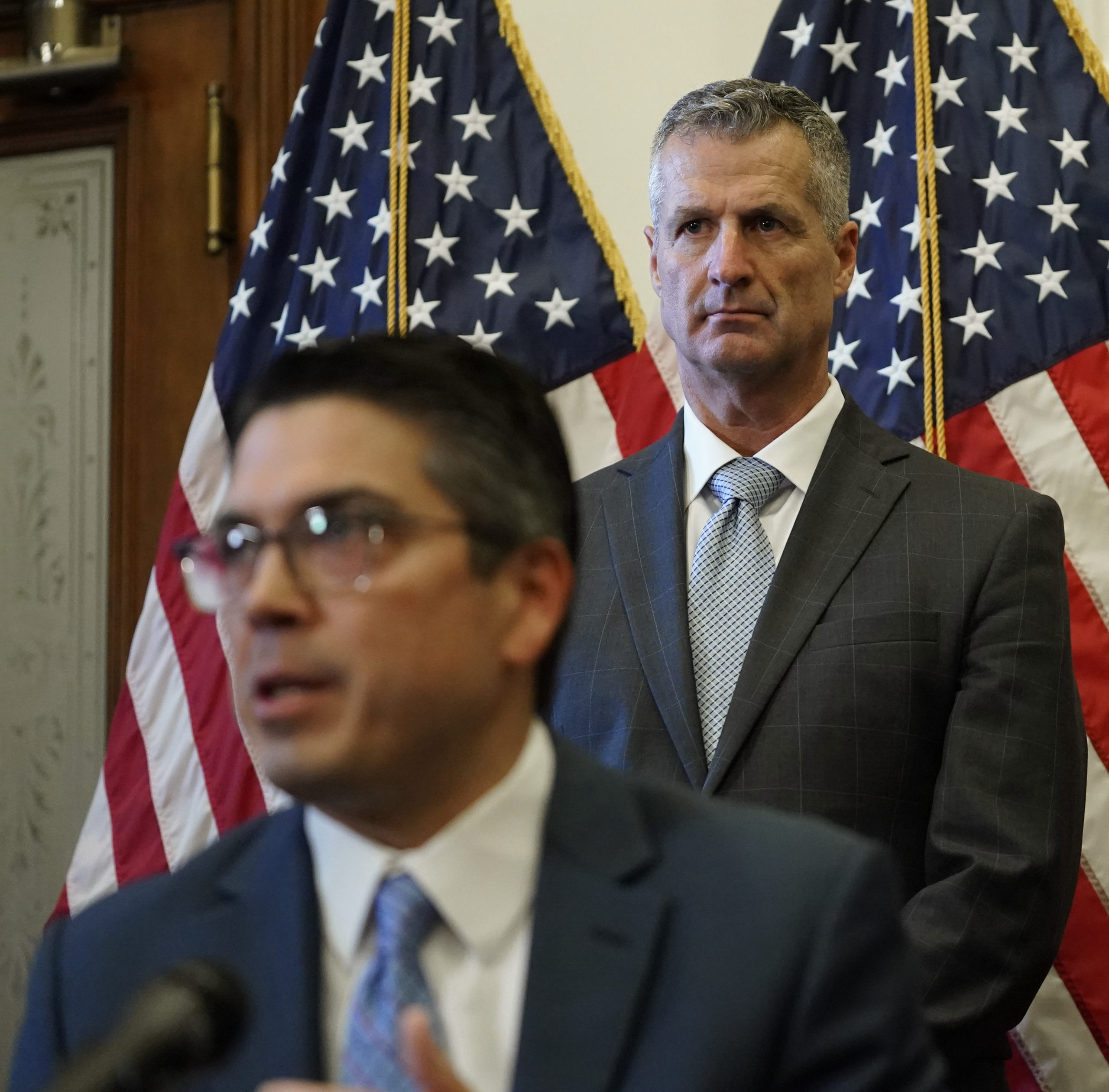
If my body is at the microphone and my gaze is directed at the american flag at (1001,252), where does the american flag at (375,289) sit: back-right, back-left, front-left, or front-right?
front-left

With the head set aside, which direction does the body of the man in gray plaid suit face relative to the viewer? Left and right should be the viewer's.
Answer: facing the viewer and to the left of the viewer

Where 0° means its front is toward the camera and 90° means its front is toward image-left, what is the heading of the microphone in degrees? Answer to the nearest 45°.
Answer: approximately 225°

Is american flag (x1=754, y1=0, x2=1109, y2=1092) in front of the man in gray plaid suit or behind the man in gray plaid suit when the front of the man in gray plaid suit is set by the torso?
behind

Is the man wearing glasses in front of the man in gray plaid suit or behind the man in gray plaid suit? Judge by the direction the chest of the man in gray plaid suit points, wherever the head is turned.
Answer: in front

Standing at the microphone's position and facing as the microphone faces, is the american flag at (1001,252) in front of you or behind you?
in front

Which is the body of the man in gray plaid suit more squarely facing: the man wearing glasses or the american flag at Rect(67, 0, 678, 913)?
the man wearing glasses

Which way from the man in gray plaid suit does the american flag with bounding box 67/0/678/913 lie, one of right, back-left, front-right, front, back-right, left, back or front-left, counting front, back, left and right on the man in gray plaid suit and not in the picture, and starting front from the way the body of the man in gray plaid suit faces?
right

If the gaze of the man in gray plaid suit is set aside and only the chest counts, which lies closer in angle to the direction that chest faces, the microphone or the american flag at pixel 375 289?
the microphone

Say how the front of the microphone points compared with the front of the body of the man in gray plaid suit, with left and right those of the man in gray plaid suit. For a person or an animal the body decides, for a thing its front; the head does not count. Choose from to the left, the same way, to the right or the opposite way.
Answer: the opposite way
